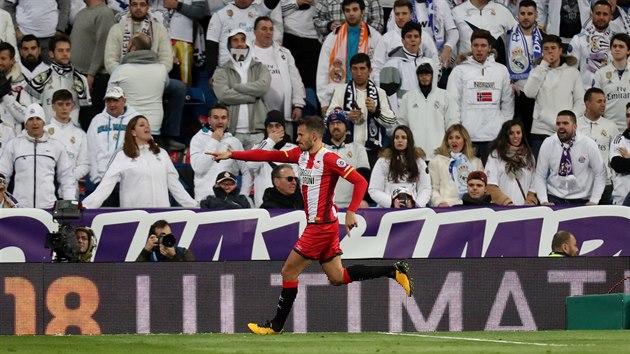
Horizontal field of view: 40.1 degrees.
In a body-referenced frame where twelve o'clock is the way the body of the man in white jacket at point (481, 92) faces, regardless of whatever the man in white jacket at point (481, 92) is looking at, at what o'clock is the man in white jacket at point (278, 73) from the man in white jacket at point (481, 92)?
the man in white jacket at point (278, 73) is roughly at 3 o'clock from the man in white jacket at point (481, 92).

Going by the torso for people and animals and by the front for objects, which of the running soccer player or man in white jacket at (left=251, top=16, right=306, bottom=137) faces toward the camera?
the man in white jacket

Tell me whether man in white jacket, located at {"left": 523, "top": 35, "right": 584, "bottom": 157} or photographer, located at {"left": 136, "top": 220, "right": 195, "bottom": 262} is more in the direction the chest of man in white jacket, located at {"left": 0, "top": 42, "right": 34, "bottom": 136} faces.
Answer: the photographer

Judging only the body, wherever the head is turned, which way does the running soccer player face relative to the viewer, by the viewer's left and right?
facing to the left of the viewer

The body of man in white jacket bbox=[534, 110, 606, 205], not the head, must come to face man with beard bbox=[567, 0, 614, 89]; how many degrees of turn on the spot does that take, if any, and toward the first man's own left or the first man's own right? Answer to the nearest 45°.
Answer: approximately 180°

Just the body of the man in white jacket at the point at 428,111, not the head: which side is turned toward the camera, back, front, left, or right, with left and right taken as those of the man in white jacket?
front

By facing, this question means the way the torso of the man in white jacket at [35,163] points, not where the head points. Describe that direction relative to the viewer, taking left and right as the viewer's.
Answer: facing the viewer

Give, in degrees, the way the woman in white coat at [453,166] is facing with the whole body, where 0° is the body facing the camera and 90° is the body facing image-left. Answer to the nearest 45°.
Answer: approximately 0°

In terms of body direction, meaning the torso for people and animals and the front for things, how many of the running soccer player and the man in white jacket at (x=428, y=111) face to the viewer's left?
1

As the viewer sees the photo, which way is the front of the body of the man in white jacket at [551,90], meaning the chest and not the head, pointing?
toward the camera

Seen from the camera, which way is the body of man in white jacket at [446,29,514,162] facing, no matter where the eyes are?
toward the camera

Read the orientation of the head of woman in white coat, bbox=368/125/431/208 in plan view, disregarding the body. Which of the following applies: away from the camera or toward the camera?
toward the camera

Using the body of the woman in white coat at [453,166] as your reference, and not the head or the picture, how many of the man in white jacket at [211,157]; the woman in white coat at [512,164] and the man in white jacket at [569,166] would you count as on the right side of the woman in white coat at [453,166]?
1

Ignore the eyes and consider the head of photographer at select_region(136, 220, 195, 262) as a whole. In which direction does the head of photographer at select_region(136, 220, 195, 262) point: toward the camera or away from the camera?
toward the camera

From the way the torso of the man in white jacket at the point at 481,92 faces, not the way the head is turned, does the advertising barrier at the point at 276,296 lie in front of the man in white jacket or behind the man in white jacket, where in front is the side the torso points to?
in front
